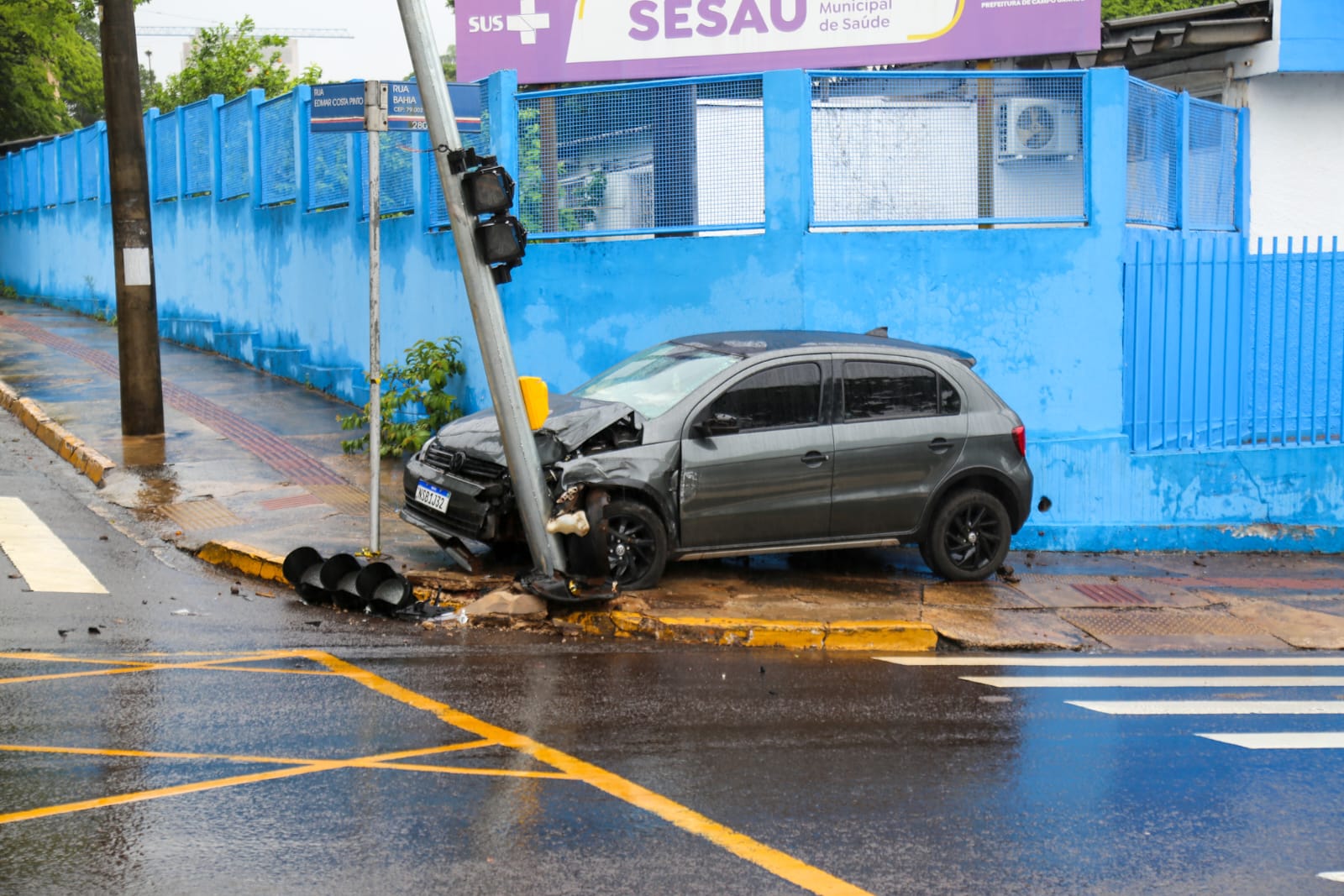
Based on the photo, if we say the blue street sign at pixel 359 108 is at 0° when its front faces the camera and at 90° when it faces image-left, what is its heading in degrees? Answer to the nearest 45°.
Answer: approximately 0°

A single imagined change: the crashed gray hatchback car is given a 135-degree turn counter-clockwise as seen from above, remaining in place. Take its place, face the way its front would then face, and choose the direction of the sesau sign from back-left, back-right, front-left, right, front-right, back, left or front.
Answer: left

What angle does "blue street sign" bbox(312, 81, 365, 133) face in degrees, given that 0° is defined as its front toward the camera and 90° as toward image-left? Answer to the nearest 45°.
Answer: approximately 0°

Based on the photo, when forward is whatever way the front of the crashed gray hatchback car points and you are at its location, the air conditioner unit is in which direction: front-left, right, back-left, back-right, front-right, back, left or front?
back

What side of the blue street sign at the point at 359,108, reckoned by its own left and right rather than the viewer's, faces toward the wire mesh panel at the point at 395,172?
back

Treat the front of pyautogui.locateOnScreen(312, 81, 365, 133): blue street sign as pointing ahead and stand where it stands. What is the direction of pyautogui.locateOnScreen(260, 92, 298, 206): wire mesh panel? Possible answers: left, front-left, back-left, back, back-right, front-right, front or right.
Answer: back

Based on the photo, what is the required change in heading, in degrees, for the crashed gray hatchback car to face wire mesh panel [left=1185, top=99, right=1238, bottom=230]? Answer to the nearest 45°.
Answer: approximately 180°

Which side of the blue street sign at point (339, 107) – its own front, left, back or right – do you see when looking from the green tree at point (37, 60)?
back

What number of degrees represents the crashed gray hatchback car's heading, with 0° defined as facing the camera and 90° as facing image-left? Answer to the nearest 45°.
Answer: approximately 45°
